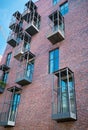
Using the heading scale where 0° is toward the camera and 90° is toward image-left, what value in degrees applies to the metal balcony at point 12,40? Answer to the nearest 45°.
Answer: approximately 45°

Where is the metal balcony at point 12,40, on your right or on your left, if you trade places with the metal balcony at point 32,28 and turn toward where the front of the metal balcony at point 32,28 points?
on your right

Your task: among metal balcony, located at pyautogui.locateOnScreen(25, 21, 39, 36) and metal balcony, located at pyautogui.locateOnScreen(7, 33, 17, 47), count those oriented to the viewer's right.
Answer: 0

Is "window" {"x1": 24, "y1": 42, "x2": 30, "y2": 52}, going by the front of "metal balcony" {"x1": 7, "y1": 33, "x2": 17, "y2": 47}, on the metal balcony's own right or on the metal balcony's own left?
on the metal balcony's own left

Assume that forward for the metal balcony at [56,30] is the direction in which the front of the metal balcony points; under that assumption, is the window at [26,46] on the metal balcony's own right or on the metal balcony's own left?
on the metal balcony's own right

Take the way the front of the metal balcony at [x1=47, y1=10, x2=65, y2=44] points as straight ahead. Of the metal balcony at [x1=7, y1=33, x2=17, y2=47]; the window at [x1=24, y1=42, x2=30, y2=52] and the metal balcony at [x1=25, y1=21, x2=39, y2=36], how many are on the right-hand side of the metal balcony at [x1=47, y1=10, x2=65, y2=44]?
3

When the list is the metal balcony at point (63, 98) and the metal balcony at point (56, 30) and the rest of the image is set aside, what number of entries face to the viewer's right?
0

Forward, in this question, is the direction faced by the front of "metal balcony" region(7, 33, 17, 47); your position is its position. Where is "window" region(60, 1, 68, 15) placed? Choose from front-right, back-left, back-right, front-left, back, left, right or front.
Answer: left

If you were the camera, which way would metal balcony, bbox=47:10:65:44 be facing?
facing the viewer and to the left of the viewer

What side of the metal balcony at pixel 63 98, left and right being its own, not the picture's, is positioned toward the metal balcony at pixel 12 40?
right
